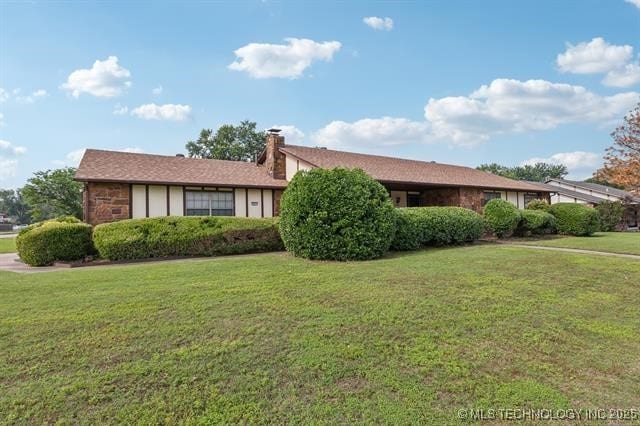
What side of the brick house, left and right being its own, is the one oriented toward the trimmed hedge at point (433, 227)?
front

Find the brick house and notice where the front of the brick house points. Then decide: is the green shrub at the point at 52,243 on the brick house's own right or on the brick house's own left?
on the brick house's own right

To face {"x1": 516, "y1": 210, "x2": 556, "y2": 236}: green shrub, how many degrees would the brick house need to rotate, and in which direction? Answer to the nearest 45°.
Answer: approximately 45° to its left

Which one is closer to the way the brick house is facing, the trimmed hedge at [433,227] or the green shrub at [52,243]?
the trimmed hedge

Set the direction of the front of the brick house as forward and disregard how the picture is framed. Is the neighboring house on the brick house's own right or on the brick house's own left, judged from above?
on the brick house's own left

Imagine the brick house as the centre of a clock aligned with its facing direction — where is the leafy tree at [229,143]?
The leafy tree is roughly at 7 o'clock from the brick house.

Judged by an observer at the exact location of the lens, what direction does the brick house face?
facing the viewer and to the right of the viewer
